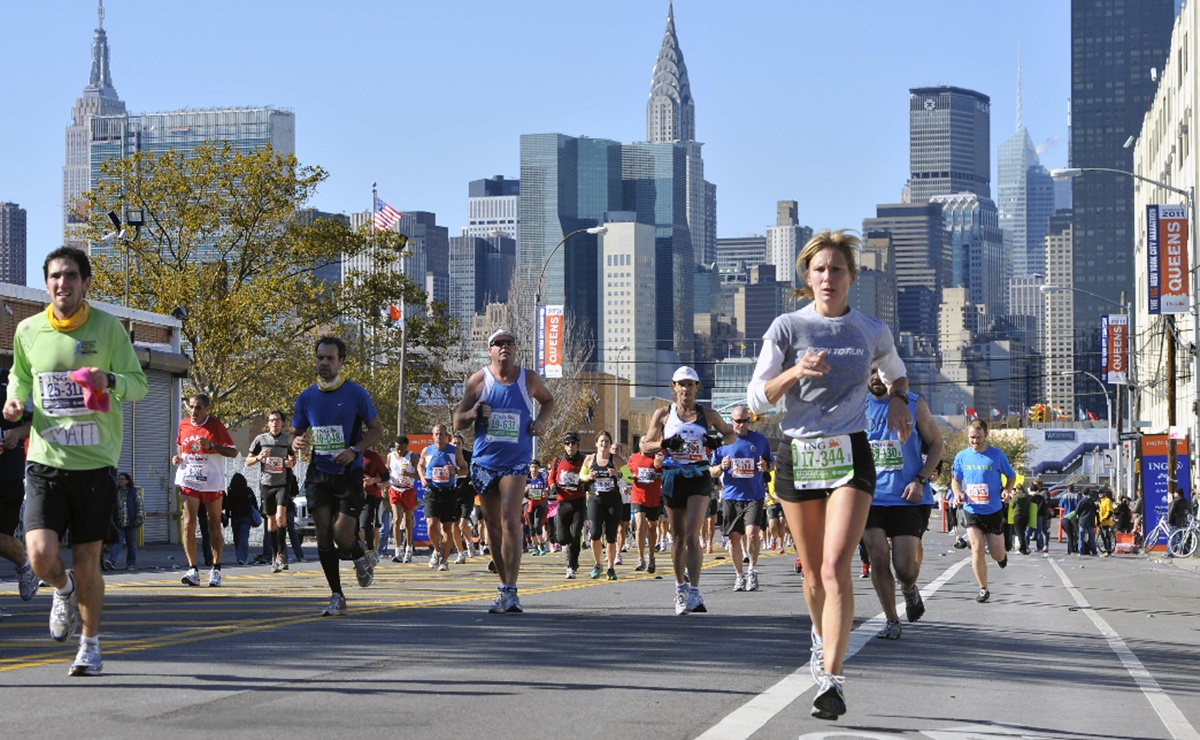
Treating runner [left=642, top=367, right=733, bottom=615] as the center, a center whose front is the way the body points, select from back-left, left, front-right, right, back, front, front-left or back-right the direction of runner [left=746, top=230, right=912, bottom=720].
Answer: front

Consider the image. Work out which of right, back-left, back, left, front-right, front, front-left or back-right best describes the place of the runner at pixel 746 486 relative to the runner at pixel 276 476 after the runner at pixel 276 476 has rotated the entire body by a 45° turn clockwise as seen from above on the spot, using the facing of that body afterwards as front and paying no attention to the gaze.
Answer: left

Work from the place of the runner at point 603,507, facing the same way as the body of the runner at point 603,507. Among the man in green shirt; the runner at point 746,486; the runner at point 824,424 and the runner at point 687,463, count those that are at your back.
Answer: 0

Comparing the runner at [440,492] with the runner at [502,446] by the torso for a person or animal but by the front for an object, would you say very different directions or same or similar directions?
same or similar directions

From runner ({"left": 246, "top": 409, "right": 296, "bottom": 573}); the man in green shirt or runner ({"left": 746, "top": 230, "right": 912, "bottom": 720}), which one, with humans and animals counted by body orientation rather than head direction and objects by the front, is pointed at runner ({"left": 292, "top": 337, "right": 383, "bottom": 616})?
runner ({"left": 246, "top": 409, "right": 296, "bottom": 573})

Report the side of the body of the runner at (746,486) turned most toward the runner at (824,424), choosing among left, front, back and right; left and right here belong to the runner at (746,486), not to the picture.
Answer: front

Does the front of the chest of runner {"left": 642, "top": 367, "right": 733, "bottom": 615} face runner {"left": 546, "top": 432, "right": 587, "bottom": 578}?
no

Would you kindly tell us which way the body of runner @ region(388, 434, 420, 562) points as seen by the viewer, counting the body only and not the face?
toward the camera

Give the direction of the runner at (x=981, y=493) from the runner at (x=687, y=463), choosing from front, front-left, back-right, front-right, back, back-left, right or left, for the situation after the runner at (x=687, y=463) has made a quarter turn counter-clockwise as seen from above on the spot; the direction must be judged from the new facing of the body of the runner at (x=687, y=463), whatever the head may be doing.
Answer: front-left

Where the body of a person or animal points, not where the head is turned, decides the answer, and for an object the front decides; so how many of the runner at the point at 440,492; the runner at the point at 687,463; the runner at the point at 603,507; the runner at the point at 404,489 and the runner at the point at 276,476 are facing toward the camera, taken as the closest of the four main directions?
5

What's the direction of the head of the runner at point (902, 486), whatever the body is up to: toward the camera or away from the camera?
toward the camera

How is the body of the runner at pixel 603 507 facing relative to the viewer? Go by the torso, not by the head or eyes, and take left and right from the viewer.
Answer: facing the viewer

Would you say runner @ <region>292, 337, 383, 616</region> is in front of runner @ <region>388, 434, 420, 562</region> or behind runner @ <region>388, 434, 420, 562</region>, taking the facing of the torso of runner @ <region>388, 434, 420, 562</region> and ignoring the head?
in front

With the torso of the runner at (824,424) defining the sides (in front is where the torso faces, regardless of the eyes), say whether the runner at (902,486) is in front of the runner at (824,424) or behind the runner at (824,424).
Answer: behind

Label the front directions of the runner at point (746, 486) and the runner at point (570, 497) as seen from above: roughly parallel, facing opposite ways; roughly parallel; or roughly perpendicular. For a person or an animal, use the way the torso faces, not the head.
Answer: roughly parallel

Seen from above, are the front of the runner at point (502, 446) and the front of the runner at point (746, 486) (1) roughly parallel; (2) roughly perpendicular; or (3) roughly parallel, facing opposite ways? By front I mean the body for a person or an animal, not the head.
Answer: roughly parallel

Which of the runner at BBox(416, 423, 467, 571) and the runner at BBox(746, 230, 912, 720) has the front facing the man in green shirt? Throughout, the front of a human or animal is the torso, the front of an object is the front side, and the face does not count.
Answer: the runner at BBox(416, 423, 467, 571)

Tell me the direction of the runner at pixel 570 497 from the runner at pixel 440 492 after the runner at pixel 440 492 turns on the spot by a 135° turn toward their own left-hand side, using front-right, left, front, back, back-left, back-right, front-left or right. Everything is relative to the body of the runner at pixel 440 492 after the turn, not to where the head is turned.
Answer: right

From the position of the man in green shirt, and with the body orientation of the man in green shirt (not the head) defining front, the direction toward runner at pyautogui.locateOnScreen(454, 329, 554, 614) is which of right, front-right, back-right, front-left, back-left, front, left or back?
back-left

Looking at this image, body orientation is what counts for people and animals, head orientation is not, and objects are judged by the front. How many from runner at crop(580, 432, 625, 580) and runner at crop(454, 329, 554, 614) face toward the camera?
2

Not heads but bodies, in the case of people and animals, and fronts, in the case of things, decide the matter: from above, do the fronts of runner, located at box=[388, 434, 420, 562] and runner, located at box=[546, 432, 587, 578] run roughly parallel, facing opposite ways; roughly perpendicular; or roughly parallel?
roughly parallel

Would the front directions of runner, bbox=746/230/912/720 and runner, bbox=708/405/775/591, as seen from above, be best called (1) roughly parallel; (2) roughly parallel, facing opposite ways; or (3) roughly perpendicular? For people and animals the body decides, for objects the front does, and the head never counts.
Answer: roughly parallel

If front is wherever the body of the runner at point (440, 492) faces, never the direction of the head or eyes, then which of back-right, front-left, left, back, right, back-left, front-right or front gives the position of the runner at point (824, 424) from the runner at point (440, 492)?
front

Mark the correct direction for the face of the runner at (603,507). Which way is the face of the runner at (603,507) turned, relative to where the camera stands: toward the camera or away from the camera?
toward the camera

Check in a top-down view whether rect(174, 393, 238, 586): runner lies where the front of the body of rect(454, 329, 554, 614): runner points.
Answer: no
